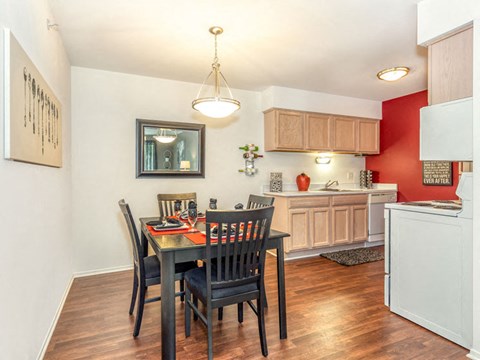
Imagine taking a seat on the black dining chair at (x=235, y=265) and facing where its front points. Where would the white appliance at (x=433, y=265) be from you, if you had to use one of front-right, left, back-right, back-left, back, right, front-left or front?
back-right

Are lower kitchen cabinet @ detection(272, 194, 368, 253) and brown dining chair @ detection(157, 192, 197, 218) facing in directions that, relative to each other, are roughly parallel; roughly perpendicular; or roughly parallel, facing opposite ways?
roughly parallel

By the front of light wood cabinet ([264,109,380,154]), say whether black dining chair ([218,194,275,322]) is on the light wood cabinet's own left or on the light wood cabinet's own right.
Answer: on the light wood cabinet's own right

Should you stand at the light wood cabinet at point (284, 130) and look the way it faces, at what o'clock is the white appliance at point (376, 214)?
The white appliance is roughly at 10 o'clock from the light wood cabinet.

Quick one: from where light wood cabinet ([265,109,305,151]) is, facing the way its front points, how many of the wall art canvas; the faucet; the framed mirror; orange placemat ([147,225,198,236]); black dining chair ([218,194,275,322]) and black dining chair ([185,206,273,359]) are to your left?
1

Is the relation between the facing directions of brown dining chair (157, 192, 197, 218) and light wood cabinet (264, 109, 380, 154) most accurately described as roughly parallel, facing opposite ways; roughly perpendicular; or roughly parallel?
roughly parallel

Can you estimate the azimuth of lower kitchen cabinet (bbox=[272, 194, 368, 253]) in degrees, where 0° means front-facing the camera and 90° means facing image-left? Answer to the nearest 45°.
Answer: approximately 315°

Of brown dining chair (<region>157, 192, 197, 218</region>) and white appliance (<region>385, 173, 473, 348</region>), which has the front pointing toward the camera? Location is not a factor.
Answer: the brown dining chair

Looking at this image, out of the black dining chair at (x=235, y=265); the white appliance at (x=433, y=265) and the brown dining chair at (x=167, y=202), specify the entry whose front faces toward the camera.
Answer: the brown dining chair at (x=167, y=202)

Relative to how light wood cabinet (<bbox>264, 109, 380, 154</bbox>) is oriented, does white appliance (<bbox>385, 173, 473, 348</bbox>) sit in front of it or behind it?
in front

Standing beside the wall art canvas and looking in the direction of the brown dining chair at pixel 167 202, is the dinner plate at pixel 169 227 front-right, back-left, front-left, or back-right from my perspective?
front-right

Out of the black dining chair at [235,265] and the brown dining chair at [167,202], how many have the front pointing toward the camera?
1

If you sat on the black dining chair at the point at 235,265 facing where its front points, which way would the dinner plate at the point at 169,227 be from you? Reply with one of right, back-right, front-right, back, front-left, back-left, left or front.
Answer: front

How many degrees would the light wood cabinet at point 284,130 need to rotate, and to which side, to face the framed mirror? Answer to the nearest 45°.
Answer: approximately 90° to its right

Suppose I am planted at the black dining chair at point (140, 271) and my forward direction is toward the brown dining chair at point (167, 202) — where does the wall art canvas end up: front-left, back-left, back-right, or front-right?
back-left

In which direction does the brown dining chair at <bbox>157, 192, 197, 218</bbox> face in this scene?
toward the camera

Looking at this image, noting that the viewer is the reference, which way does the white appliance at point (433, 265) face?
facing away from the viewer and to the left of the viewer

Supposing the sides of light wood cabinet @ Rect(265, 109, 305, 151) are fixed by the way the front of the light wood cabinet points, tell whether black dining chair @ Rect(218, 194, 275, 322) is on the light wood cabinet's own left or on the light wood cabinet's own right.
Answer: on the light wood cabinet's own right

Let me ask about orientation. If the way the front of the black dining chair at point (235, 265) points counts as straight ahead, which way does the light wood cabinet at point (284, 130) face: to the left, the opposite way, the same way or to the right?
the opposite way

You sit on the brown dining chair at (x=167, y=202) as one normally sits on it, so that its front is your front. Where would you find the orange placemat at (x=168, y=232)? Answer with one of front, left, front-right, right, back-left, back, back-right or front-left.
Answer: front
